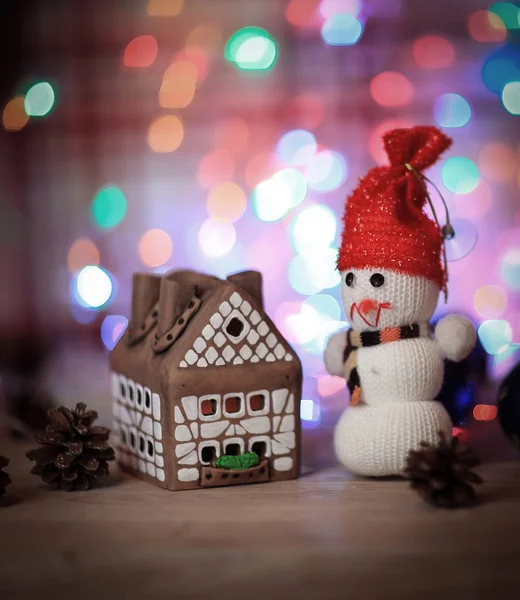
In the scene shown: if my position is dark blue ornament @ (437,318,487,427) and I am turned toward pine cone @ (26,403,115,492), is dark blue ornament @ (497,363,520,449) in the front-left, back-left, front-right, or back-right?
back-left

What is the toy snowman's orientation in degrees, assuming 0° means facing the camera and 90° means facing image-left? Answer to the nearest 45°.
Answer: approximately 45°
